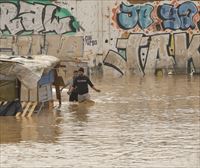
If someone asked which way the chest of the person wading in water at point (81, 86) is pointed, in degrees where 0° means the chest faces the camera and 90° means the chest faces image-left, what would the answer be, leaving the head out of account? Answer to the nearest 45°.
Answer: approximately 0°

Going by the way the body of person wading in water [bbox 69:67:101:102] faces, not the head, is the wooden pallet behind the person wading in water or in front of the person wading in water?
in front
